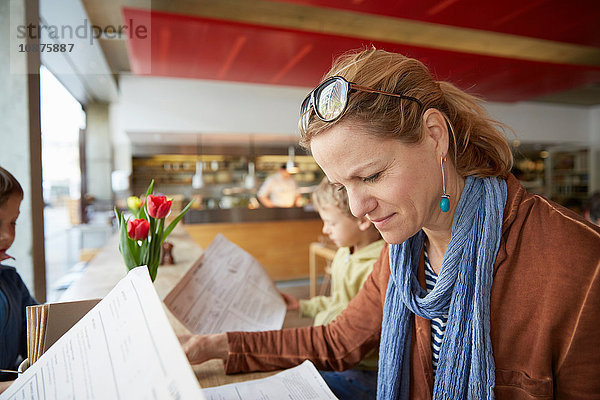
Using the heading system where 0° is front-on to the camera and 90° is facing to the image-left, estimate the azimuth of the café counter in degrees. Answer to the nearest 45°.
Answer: approximately 0°

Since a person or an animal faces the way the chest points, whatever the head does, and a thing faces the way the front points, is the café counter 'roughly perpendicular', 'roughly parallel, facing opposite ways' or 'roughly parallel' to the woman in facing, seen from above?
roughly perpendicular

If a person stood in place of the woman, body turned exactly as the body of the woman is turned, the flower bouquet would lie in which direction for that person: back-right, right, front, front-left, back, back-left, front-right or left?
front-right

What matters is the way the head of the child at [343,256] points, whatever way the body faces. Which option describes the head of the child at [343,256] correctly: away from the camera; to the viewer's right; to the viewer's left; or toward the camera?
to the viewer's left

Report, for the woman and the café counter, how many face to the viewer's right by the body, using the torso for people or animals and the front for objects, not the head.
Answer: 0

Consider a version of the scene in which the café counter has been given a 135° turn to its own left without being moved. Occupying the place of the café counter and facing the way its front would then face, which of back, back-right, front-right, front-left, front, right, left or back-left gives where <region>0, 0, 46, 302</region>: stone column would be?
back-right

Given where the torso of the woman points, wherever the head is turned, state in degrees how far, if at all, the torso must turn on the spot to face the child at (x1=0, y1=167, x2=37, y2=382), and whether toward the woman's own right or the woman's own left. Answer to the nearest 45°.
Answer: approximately 45° to the woman's own right

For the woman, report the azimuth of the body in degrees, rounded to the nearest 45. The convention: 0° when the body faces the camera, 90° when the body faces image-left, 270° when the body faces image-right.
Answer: approximately 45°

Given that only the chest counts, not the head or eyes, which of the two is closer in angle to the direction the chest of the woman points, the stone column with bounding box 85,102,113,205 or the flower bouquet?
the flower bouquet

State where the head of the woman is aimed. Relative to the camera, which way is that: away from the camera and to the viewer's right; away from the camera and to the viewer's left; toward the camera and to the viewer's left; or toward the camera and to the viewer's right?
toward the camera and to the viewer's left

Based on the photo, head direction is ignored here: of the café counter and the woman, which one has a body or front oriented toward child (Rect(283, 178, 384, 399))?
the café counter

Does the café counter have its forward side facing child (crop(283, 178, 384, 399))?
yes

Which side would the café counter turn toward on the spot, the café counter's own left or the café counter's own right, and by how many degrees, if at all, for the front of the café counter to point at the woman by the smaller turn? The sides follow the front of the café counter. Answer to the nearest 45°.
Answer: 0° — it already faces them

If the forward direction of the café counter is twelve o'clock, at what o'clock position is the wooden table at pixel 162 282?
The wooden table is roughly at 12 o'clock from the café counter.

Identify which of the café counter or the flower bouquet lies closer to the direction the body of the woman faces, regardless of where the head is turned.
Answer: the flower bouquet

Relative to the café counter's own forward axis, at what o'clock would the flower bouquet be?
The flower bouquet is roughly at 12 o'clock from the café counter.
